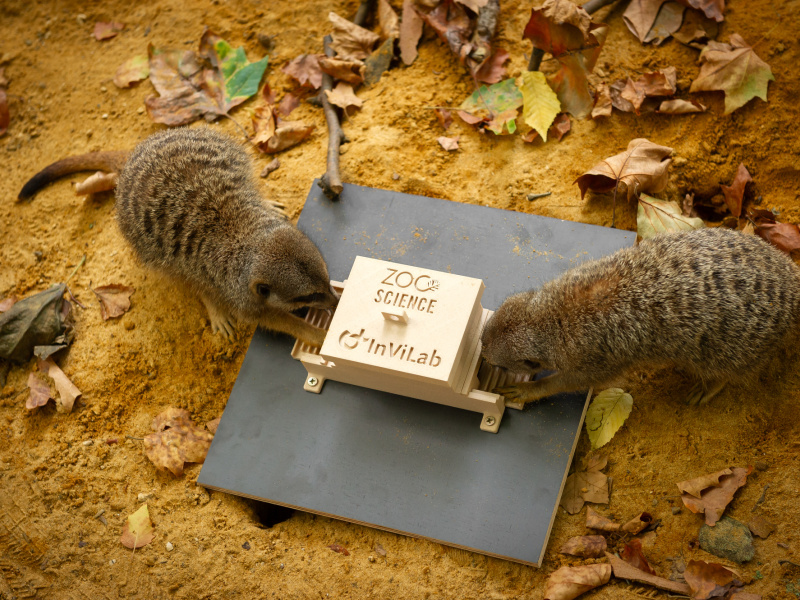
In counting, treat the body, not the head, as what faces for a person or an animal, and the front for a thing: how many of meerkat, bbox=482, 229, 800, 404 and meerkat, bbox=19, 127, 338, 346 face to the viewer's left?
1

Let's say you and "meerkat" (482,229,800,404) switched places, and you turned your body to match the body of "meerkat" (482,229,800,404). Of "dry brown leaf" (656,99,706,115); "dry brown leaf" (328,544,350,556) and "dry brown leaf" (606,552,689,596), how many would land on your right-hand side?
1

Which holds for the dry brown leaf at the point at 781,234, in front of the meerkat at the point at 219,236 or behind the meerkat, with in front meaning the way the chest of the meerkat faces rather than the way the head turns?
in front

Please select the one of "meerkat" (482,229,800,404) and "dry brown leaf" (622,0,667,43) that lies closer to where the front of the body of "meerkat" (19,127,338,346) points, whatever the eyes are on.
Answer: the meerkat

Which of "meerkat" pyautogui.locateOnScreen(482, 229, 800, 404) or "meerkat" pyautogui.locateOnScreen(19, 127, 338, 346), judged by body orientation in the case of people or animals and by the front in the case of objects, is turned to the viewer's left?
"meerkat" pyautogui.locateOnScreen(482, 229, 800, 404)

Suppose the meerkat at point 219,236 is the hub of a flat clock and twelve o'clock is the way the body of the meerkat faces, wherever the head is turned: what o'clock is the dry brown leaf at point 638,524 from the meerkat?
The dry brown leaf is roughly at 12 o'clock from the meerkat.

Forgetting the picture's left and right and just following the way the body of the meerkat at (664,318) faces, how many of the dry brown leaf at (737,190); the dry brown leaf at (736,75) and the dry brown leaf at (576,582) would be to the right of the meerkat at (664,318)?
2

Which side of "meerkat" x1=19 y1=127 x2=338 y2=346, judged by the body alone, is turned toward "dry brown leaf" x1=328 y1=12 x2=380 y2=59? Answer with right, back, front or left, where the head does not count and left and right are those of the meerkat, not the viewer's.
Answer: left

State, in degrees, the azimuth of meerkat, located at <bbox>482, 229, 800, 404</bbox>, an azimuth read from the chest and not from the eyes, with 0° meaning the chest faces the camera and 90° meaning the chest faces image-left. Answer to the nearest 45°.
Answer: approximately 90°

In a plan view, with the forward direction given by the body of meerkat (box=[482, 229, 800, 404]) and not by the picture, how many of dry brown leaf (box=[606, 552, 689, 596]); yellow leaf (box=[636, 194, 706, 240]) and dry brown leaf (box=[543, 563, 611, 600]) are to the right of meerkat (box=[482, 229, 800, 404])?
1

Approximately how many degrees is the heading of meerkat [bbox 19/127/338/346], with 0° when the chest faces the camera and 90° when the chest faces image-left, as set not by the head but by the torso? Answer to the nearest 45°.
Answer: approximately 315°

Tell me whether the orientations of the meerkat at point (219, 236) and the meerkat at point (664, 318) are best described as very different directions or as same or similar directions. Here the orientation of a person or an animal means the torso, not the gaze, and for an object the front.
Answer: very different directions

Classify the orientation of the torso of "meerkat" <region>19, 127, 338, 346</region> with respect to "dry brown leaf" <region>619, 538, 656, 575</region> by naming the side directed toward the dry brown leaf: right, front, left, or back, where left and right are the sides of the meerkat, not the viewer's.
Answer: front
